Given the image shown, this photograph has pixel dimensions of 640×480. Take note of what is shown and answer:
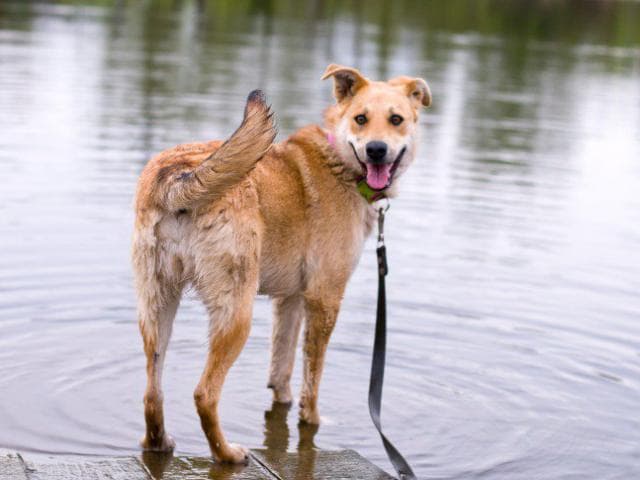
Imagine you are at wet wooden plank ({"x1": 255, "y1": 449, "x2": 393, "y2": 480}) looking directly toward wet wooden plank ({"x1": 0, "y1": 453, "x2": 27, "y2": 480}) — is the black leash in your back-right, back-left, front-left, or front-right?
back-right

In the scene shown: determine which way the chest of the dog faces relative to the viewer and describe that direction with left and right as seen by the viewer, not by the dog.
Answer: facing away from the viewer and to the right of the viewer

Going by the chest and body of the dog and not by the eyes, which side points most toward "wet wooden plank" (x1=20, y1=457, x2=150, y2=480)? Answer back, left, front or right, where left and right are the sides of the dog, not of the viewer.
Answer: back

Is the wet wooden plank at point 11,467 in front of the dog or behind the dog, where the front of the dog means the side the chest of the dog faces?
behind
